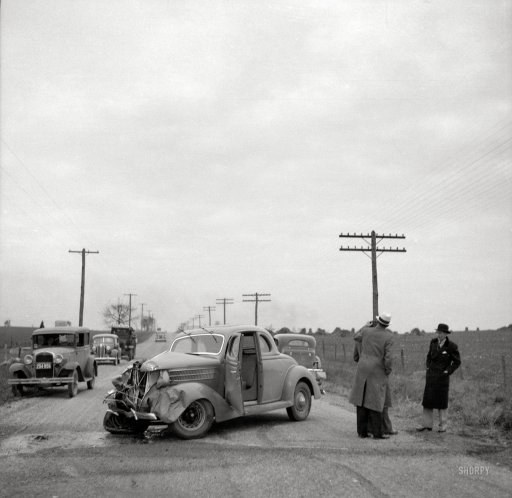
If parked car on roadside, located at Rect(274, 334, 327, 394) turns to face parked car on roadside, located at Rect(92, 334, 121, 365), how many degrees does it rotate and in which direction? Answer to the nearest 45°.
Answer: approximately 45° to its left

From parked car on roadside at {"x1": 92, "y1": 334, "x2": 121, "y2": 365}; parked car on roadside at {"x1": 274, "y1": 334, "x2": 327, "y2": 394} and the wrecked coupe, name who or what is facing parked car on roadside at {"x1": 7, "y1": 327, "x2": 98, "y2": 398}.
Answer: parked car on roadside at {"x1": 92, "y1": 334, "x2": 121, "y2": 365}

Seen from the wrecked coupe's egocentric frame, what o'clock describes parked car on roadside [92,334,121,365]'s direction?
The parked car on roadside is roughly at 4 o'clock from the wrecked coupe.

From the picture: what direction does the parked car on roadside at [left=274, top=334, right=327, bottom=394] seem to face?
away from the camera

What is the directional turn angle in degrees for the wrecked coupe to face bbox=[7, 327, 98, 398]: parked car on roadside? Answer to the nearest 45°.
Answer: approximately 90° to its right

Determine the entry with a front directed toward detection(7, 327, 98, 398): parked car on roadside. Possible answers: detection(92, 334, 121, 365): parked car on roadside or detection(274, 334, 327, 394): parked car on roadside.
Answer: detection(92, 334, 121, 365): parked car on roadside

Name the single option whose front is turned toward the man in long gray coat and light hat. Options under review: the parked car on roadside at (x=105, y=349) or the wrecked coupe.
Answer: the parked car on roadside

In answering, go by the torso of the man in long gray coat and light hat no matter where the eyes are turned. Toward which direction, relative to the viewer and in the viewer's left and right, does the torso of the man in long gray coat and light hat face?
facing away from the viewer

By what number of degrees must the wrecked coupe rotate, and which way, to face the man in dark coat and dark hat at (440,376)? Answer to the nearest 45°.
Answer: approximately 135° to its left

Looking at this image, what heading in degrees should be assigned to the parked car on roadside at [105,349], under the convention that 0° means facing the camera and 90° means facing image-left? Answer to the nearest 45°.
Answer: approximately 0°

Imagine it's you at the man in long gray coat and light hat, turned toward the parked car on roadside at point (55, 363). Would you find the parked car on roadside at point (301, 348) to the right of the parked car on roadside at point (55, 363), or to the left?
right
